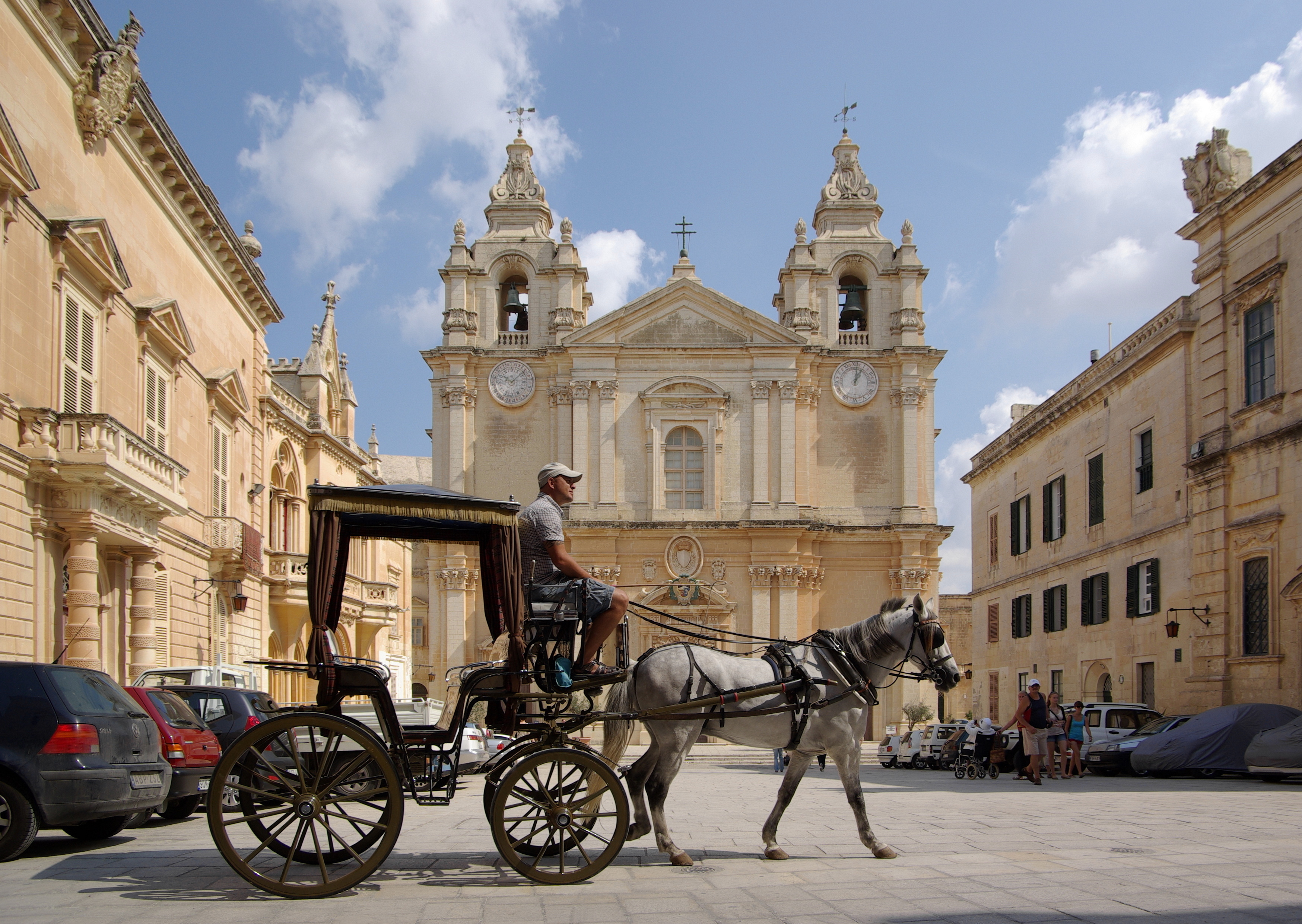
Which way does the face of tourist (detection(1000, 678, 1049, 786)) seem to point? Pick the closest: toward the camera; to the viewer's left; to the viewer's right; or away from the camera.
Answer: toward the camera

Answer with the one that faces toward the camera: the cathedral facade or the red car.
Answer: the cathedral facade

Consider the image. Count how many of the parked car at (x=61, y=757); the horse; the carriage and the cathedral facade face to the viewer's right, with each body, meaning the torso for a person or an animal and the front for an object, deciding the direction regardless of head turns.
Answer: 2

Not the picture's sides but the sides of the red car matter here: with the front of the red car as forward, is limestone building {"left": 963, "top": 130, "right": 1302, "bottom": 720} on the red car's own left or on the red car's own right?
on the red car's own right

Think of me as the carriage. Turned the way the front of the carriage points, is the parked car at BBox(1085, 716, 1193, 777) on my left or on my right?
on my left

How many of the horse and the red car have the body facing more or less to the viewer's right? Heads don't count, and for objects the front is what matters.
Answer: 1

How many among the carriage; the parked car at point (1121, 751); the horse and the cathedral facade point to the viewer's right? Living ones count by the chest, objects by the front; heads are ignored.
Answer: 2

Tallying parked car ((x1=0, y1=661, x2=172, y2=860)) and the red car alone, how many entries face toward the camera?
0

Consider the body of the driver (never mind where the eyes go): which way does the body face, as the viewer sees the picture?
to the viewer's right

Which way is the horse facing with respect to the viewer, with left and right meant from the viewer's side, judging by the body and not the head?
facing to the right of the viewer

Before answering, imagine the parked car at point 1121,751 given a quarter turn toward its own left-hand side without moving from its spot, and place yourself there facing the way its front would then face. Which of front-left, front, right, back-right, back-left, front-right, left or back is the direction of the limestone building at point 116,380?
right

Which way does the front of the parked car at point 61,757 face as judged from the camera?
facing away from the viewer and to the left of the viewer

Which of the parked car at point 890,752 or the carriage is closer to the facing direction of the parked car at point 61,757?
the parked car

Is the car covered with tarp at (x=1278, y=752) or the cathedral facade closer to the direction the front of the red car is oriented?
the cathedral facade

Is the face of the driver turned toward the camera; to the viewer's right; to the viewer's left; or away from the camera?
to the viewer's right

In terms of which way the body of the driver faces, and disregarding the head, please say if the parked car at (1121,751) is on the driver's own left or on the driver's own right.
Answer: on the driver's own left
